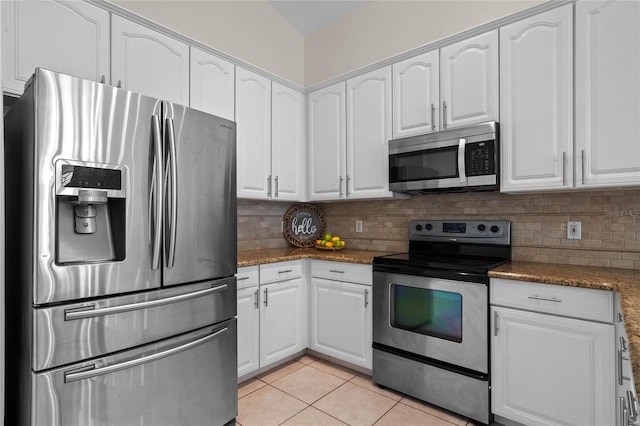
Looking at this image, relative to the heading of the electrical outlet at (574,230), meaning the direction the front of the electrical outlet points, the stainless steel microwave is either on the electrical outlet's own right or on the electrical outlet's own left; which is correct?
on the electrical outlet's own right

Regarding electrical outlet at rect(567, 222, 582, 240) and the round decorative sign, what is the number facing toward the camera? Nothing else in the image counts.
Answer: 2

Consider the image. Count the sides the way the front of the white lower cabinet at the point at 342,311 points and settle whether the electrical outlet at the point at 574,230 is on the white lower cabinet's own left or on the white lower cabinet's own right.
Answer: on the white lower cabinet's own left

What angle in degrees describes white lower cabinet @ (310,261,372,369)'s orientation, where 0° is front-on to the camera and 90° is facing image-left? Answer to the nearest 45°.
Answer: approximately 45°

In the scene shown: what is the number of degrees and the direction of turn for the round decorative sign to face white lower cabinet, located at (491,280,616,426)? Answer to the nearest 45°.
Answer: approximately 45° to its left

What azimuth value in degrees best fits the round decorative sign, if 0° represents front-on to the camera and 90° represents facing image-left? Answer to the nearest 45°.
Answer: approximately 0°

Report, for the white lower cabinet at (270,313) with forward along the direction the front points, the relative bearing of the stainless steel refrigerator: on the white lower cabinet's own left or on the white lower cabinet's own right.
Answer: on the white lower cabinet's own right

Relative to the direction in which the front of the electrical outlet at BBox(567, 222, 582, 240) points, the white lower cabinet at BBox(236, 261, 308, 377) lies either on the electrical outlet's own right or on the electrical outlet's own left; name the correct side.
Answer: on the electrical outlet's own right
